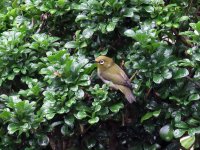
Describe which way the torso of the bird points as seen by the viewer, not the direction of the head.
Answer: to the viewer's left
